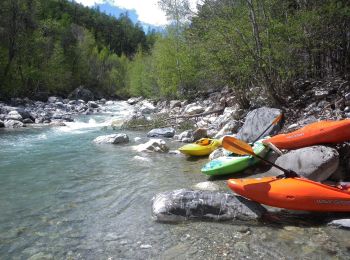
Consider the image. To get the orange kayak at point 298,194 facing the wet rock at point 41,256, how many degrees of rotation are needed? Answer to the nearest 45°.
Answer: approximately 45° to its left

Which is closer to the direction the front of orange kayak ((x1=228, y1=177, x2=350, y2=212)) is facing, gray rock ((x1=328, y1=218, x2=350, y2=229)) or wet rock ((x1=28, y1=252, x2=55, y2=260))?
the wet rock

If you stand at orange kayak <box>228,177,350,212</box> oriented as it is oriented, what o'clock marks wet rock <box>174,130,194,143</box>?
The wet rock is roughly at 2 o'clock from the orange kayak.

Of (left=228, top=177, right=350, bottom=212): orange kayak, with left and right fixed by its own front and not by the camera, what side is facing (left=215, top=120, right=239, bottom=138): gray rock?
right

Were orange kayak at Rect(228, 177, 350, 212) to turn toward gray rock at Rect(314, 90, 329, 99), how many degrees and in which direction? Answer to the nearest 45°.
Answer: approximately 90° to its right

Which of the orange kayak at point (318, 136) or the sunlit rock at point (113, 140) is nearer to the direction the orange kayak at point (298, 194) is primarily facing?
the sunlit rock

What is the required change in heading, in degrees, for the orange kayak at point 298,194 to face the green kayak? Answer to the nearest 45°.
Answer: approximately 45° to its right

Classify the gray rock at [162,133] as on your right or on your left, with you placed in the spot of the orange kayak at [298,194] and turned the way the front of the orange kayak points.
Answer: on your right

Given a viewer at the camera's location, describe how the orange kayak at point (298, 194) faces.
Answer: facing to the left of the viewer

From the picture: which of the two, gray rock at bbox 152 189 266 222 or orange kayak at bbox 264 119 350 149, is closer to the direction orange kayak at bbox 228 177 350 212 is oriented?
the gray rock

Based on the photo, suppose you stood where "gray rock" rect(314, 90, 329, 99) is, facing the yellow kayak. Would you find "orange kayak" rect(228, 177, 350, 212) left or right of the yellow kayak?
left
